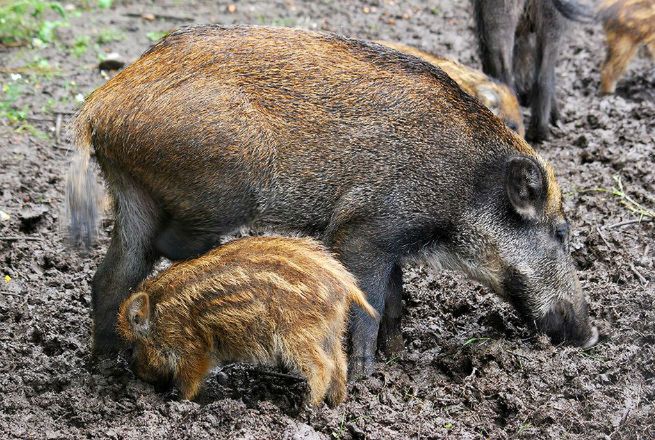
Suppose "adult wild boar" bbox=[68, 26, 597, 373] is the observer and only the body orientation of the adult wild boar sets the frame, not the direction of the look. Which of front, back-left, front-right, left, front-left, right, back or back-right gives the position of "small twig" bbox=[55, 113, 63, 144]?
back-left

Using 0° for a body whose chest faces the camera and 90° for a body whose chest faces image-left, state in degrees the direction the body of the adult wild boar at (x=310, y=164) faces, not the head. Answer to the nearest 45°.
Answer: approximately 270°

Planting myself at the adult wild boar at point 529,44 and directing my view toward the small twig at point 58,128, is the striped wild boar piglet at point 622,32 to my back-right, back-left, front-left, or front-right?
back-right

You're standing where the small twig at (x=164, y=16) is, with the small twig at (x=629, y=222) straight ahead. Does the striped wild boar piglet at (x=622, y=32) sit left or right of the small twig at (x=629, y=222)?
left

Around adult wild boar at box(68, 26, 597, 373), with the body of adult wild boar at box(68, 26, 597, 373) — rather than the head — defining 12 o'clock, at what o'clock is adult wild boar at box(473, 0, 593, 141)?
adult wild boar at box(473, 0, 593, 141) is roughly at 10 o'clock from adult wild boar at box(68, 26, 597, 373).

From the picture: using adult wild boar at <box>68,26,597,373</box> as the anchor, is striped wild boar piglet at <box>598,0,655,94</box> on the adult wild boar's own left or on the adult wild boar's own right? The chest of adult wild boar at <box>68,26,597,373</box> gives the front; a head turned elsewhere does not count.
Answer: on the adult wild boar's own left

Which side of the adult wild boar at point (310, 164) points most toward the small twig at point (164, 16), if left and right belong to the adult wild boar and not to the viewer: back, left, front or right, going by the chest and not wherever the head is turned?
left
